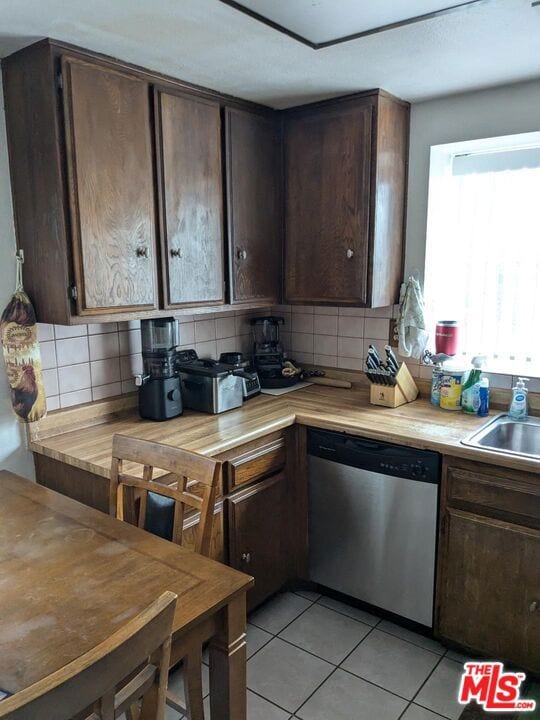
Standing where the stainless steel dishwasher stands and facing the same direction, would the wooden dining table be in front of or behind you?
in front

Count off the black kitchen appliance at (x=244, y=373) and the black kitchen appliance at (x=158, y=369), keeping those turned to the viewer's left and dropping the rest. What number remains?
0

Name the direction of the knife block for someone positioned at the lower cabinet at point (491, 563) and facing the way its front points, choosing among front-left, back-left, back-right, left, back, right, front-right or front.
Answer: right

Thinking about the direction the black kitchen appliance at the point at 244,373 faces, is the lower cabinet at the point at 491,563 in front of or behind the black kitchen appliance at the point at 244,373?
in front

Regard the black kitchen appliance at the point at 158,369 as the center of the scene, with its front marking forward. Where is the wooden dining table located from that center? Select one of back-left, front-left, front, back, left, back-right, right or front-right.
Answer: front-right

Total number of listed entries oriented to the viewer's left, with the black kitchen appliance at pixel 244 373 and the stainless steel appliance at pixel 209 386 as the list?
0

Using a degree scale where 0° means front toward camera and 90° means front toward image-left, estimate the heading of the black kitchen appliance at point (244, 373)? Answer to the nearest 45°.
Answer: approximately 315°
